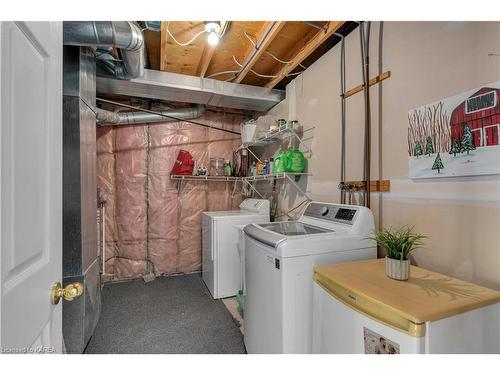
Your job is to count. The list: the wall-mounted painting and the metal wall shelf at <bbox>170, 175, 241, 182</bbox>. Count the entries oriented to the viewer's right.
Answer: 0

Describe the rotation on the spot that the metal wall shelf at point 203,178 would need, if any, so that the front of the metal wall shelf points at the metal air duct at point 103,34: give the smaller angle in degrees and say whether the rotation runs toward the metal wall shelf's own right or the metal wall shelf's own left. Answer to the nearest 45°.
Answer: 0° — it already faces it

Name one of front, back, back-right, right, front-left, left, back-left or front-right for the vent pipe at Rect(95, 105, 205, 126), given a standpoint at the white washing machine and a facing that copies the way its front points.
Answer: right

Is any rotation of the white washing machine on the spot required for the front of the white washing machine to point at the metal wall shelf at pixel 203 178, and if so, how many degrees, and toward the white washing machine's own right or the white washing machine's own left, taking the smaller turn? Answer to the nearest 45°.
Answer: approximately 90° to the white washing machine's own right

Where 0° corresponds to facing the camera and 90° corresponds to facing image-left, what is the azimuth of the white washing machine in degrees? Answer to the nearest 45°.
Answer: approximately 45°

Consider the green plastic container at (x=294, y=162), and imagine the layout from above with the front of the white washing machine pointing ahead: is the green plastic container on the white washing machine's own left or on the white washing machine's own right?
on the white washing machine's own right

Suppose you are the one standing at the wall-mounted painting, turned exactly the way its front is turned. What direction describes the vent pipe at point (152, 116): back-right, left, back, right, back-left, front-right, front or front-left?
front-right

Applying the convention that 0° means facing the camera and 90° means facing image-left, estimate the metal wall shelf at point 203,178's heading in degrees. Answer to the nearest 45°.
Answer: approximately 0°

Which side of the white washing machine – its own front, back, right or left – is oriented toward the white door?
front

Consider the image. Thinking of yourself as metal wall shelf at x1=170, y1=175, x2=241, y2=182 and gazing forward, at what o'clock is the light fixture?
The light fixture is roughly at 12 o'clock from the metal wall shelf.

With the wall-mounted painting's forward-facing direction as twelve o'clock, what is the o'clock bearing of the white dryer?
The white dryer is roughly at 2 o'clock from the wall-mounted painting.

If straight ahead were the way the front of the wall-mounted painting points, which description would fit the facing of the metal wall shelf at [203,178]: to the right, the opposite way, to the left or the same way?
to the left
